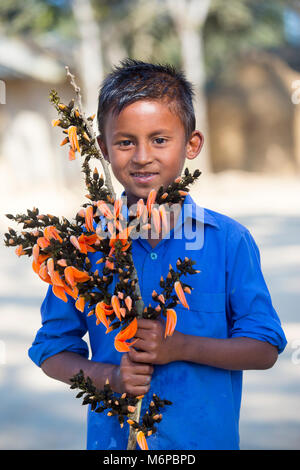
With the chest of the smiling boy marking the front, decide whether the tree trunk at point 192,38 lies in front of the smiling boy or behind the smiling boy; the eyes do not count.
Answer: behind

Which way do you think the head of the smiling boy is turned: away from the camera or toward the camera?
toward the camera

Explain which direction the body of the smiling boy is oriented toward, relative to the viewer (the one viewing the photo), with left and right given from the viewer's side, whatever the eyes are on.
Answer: facing the viewer

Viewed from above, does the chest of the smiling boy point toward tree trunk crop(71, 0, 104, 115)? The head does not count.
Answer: no

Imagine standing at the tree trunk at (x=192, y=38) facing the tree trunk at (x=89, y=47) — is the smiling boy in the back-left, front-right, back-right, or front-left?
front-left
